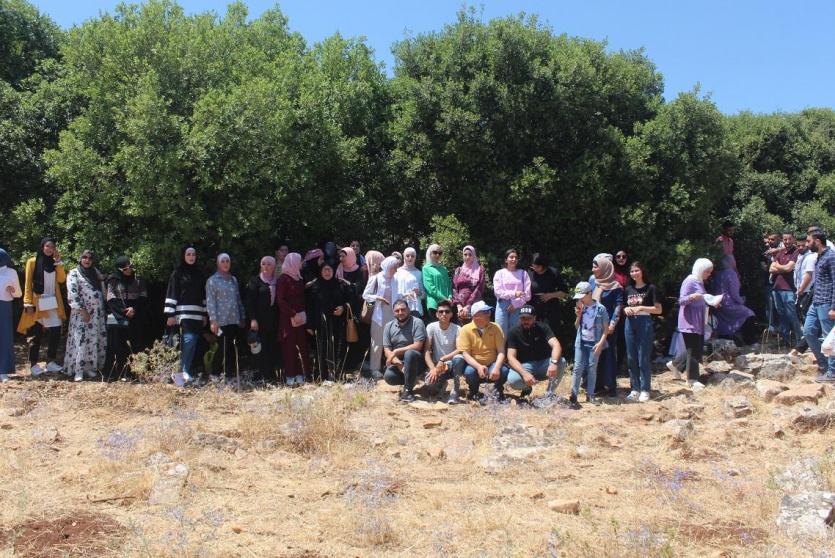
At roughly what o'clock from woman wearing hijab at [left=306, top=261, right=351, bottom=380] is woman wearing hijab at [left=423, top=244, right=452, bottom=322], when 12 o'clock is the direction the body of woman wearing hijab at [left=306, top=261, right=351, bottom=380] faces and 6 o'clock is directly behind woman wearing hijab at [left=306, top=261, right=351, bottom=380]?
woman wearing hijab at [left=423, top=244, right=452, bottom=322] is roughly at 9 o'clock from woman wearing hijab at [left=306, top=261, right=351, bottom=380].

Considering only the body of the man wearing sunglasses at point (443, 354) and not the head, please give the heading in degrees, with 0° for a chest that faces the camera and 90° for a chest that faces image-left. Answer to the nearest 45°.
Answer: approximately 0°

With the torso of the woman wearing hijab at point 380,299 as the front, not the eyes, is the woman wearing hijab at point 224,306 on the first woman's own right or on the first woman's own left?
on the first woman's own right

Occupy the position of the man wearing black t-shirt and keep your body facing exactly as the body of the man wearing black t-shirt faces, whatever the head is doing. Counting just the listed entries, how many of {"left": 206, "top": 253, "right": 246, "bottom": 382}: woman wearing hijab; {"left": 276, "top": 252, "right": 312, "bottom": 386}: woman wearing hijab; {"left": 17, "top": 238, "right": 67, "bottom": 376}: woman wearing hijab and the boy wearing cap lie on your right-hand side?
3

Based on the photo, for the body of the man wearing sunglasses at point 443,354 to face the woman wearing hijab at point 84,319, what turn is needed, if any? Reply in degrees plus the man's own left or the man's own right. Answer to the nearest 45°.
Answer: approximately 90° to the man's own right

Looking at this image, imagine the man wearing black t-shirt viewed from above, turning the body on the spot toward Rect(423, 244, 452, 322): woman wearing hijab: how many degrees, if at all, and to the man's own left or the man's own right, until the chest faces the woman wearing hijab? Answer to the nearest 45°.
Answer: approximately 135° to the man's own right

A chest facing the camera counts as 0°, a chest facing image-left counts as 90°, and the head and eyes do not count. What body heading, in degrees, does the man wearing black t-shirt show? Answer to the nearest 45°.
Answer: approximately 0°

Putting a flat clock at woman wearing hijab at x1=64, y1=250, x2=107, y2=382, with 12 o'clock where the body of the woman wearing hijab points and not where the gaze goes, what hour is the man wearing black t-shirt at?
The man wearing black t-shirt is roughly at 10 o'clock from the woman wearing hijab.

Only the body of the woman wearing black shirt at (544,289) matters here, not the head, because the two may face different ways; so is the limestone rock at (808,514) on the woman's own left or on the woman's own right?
on the woman's own left

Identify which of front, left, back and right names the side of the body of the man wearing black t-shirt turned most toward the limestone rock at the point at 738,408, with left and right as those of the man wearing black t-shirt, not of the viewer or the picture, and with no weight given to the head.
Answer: left

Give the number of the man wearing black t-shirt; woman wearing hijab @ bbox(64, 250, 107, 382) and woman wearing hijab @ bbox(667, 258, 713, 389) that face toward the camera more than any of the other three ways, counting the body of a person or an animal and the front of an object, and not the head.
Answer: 2

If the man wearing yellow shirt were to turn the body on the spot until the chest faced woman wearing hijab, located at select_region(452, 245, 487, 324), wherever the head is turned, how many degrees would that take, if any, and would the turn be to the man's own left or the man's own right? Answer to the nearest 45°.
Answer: approximately 180°
